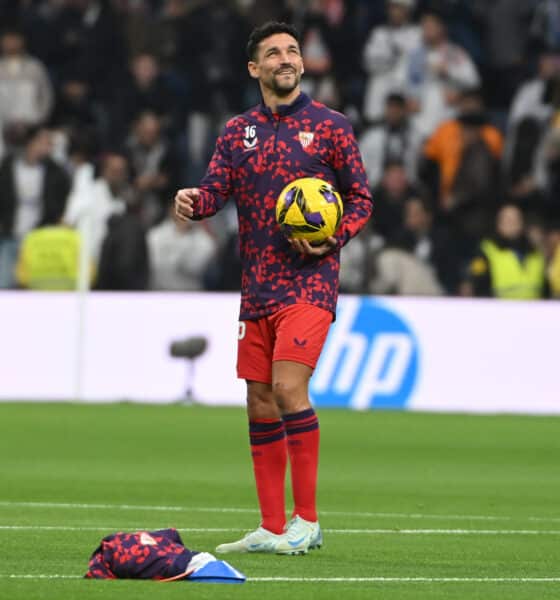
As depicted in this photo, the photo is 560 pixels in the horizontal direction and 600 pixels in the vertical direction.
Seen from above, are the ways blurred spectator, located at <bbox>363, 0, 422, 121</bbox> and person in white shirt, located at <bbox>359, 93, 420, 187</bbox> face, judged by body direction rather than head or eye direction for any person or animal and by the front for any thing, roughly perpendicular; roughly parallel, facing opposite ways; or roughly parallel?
roughly parallel

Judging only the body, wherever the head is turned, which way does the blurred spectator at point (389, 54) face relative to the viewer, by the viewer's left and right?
facing the viewer

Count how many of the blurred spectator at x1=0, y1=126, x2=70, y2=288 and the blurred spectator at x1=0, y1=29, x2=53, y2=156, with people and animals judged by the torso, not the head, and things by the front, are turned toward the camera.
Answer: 2

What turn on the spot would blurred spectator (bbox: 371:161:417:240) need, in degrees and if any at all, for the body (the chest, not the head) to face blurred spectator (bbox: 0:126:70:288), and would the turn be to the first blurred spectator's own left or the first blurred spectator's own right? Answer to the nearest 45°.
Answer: approximately 90° to the first blurred spectator's own right

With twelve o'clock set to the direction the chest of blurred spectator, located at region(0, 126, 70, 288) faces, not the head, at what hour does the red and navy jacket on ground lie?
The red and navy jacket on ground is roughly at 12 o'clock from the blurred spectator.

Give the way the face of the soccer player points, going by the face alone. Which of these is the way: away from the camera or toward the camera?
toward the camera

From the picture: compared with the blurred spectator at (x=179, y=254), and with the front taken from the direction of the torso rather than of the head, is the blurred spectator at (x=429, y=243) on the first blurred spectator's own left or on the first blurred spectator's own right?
on the first blurred spectator's own left

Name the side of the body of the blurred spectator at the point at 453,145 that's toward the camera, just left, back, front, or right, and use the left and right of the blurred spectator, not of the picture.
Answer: front

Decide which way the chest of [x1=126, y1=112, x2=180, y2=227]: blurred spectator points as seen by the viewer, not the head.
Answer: toward the camera

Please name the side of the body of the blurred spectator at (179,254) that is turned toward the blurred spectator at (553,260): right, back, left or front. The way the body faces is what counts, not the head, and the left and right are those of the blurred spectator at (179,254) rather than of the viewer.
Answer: left

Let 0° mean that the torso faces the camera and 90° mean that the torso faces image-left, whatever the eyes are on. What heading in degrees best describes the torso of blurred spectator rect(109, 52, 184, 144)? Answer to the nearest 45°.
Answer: approximately 0°
